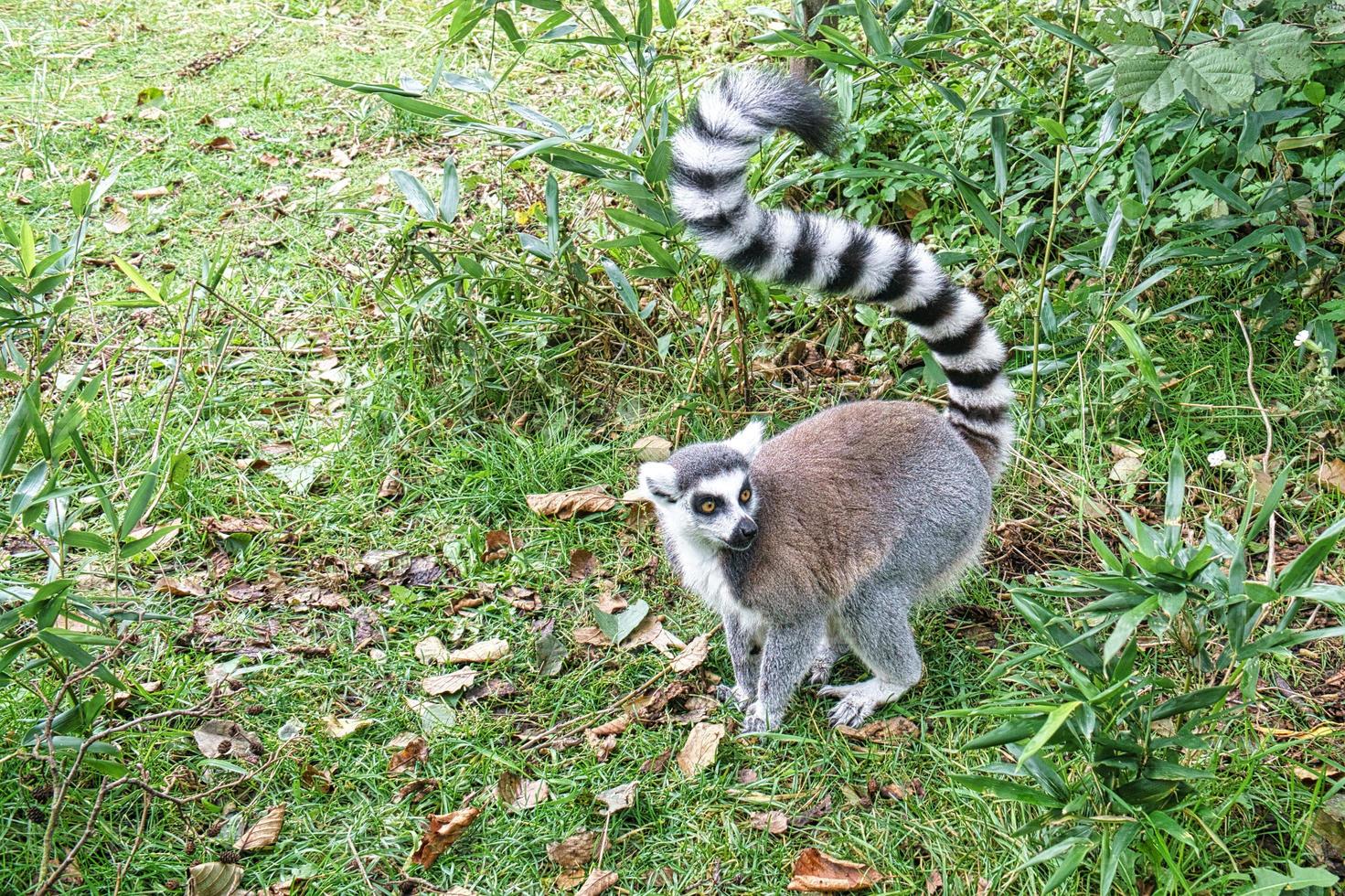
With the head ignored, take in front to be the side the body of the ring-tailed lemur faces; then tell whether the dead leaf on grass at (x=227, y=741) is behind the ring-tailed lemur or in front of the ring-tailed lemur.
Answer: in front

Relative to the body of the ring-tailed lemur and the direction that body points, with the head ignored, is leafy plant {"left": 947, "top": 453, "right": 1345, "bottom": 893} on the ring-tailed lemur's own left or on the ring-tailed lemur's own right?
on the ring-tailed lemur's own left

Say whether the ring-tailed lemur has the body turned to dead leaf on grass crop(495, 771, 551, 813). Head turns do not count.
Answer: yes

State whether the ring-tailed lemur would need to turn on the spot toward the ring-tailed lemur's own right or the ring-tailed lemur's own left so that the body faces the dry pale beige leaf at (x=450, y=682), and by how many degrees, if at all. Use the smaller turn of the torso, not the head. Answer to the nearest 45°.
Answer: approximately 45° to the ring-tailed lemur's own right

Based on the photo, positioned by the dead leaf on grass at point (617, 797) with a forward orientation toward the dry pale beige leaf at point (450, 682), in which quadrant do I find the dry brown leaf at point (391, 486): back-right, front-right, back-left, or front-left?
front-right

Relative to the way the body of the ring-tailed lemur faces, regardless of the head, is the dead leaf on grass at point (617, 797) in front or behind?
in front

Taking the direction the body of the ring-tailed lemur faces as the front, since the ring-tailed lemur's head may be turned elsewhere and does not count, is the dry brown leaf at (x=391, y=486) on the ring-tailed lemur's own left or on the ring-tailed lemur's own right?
on the ring-tailed lemur's own right

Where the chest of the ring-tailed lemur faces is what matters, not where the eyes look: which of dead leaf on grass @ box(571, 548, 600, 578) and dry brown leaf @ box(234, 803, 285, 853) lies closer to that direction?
the dry brown leaf

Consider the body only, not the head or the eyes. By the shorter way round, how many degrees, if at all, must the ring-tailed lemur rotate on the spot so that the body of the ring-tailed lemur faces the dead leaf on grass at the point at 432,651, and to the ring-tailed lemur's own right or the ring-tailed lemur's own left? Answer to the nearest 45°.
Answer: approximately 45° to the ring-tailed lemur's own right

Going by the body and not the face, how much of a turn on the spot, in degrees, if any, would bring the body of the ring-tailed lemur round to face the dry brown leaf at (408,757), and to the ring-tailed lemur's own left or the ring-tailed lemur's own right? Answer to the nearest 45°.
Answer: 0° — it already faces it

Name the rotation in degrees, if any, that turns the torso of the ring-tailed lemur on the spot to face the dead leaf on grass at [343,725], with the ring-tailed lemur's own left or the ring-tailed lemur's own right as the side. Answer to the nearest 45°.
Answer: approximately 45° to the ring-tailed lemur's own right

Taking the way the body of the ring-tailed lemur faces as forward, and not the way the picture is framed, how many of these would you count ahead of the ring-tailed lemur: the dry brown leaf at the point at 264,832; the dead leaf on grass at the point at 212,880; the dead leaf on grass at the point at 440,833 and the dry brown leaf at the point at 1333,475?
3

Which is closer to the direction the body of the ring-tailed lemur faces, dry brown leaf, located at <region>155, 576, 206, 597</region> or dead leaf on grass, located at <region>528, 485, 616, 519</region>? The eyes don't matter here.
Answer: the dry brown leaf

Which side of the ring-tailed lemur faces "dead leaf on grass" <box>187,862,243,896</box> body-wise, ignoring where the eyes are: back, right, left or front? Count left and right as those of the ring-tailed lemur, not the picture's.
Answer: front

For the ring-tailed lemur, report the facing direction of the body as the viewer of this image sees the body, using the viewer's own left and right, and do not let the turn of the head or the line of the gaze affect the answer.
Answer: facing the viewer and to the left of the viewer

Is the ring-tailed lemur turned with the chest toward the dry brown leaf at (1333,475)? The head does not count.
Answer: no

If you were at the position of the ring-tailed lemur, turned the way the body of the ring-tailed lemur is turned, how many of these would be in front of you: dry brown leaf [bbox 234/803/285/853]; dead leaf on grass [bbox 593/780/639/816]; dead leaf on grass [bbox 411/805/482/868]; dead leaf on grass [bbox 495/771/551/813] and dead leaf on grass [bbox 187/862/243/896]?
5
